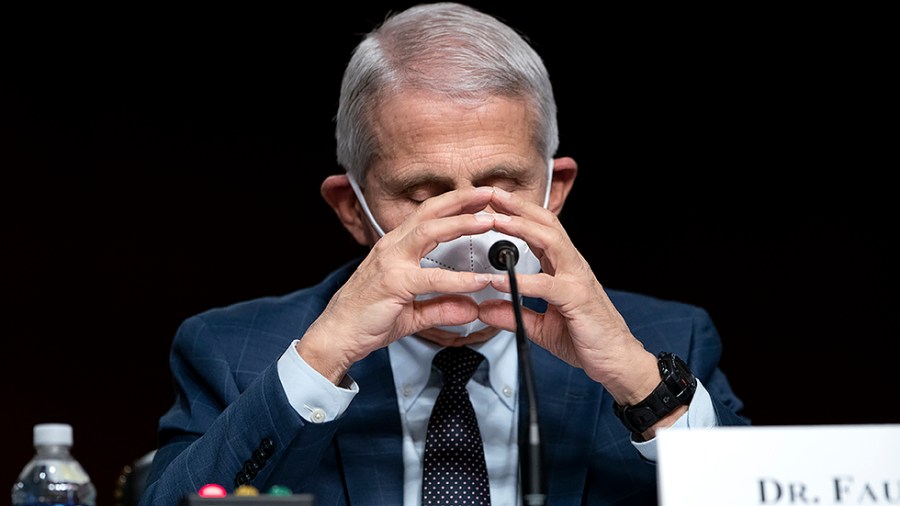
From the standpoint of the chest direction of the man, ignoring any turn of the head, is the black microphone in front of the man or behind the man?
in front

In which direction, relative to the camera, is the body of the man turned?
toward the camera

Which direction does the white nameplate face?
toward the camera

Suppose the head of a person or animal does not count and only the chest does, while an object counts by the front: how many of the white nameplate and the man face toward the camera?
2

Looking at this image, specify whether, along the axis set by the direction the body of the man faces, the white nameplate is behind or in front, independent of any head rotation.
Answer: in front

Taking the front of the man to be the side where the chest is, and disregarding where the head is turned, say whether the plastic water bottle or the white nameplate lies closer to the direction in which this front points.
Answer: the white nameplate

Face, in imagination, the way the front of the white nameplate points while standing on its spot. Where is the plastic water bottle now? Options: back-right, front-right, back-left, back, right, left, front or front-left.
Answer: right
